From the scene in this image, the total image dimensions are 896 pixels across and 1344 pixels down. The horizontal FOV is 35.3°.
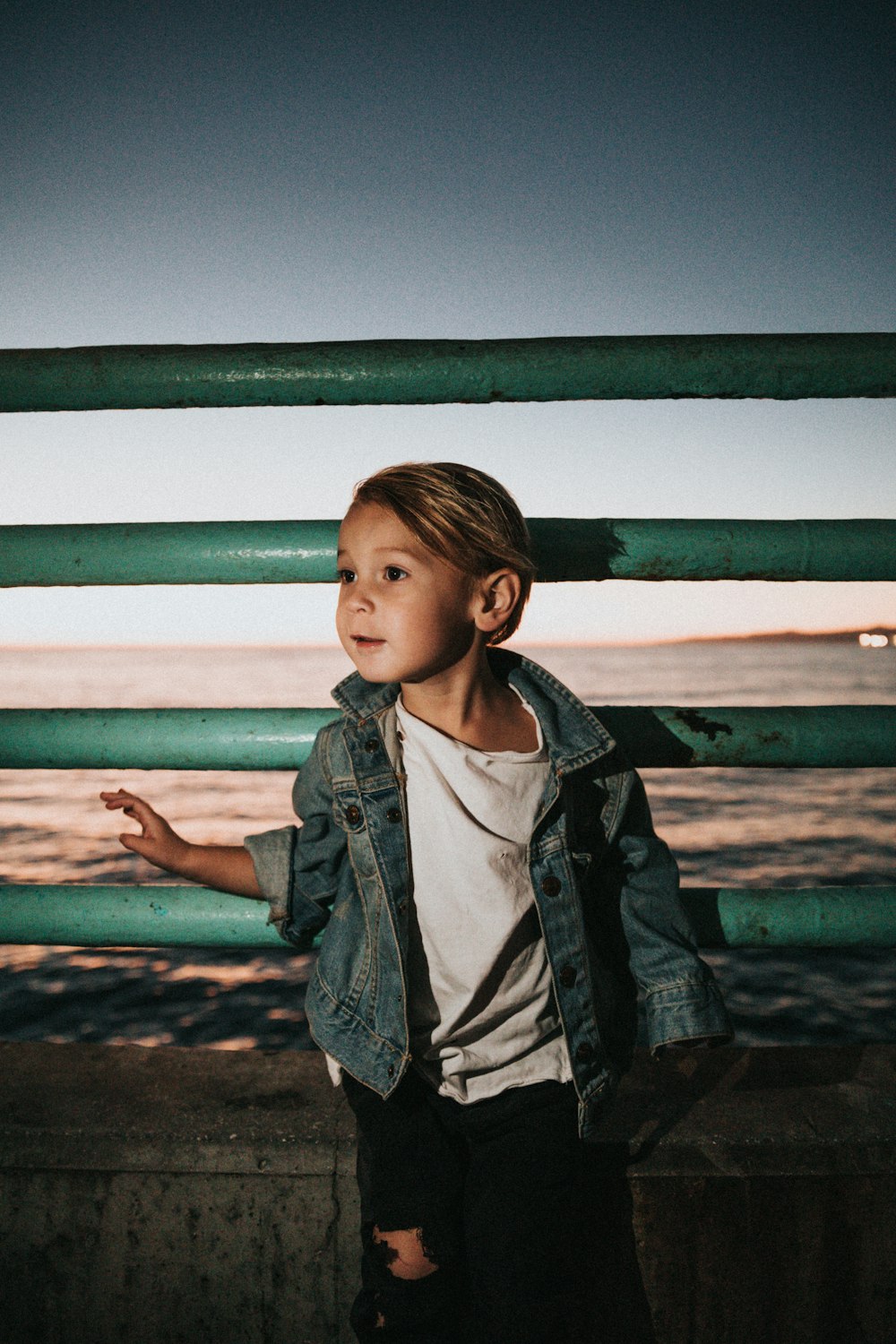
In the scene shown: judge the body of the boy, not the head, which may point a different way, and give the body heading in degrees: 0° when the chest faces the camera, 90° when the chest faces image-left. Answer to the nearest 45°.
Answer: approximately 0°

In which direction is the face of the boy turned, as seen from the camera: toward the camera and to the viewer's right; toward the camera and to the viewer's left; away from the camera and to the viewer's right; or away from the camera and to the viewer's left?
toward the camera and to the viewer's left
